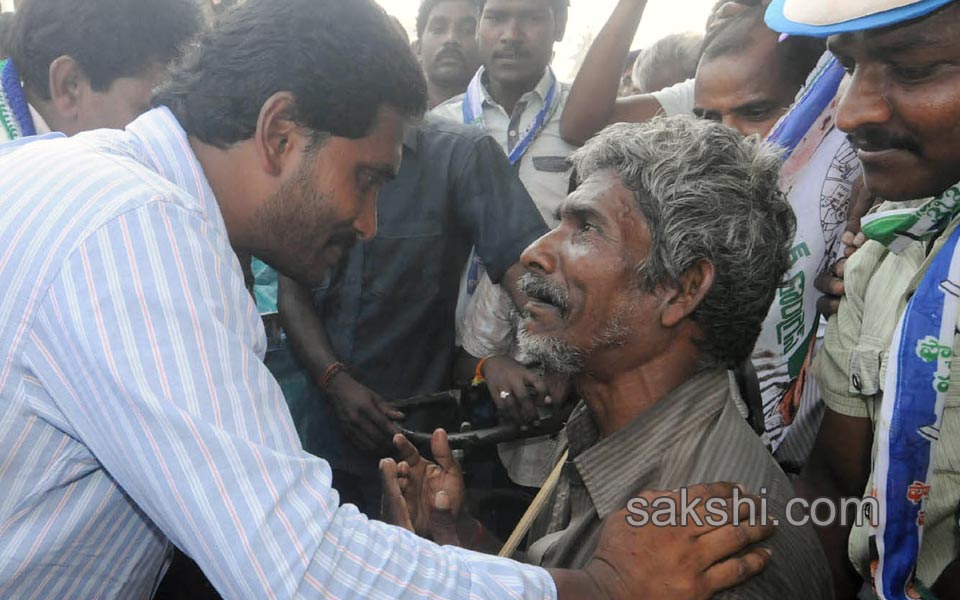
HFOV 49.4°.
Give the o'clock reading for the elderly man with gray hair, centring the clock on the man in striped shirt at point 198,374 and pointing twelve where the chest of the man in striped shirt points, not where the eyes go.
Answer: The elderly man with gray hair is roughly at 11 o'clock from the man in striped shirt.

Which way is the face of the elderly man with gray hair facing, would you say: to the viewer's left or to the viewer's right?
to the viewer's left

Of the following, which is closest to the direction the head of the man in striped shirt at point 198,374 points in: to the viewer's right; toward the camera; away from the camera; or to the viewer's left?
to the viewer's right

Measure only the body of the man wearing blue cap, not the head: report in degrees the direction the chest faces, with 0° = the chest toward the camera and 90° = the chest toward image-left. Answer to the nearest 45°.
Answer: approximately 45°

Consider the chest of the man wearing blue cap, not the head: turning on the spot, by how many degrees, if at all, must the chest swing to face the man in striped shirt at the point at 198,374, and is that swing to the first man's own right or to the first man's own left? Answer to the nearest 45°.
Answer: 0° — they already face them

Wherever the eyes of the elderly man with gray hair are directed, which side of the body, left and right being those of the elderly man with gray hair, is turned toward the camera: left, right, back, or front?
left

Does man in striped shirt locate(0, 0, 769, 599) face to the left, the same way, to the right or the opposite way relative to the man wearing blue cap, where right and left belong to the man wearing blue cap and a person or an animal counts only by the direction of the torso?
the opposite way

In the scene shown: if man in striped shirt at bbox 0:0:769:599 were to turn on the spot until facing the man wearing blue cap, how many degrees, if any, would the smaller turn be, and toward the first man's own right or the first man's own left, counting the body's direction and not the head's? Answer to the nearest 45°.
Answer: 0° — they already face them

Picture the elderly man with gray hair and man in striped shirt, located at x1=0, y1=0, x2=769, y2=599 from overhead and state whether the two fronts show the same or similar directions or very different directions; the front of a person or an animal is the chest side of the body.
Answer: very different directions

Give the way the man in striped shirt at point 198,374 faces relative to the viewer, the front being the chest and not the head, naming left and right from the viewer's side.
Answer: facing to the right of the viewer

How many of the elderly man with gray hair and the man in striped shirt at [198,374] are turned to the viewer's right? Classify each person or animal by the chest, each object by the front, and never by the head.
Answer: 1
